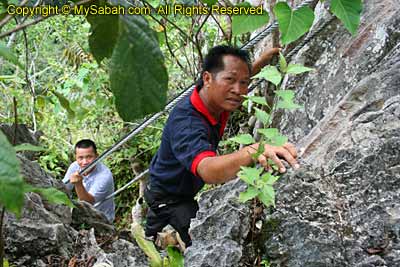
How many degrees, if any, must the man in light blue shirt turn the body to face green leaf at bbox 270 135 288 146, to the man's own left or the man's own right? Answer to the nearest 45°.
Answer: approximately 45° to the man's own left

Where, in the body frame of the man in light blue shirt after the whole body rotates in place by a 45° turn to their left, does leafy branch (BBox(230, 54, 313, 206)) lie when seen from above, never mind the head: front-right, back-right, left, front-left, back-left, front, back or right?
front

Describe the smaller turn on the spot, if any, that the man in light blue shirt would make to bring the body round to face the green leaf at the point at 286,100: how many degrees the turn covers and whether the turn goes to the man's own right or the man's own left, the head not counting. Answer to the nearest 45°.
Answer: approximately 45° to the man's own left

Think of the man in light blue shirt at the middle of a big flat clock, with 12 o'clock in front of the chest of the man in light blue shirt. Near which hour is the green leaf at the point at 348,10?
The green leaf is roughly at 10 o'clock from the man in light blue shirt.

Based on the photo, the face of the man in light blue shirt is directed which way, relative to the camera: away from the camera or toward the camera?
toward the camera

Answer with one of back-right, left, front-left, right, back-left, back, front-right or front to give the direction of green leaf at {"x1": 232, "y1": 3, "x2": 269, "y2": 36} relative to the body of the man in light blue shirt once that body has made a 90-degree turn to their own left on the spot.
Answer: front-right

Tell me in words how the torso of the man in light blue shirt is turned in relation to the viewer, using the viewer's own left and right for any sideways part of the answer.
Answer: facing the viewer and to the left of the viewer

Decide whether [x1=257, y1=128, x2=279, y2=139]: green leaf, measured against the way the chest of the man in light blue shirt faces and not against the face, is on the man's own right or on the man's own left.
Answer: on the man's own left

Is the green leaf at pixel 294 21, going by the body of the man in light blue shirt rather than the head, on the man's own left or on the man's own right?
on the man's own left

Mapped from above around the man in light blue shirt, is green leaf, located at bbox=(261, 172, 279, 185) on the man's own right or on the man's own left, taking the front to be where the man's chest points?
on the man's own left

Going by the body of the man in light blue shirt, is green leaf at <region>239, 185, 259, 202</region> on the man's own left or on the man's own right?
on the man's own left

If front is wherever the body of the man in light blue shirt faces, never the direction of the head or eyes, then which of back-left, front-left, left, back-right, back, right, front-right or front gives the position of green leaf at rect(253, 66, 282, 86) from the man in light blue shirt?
front-left
